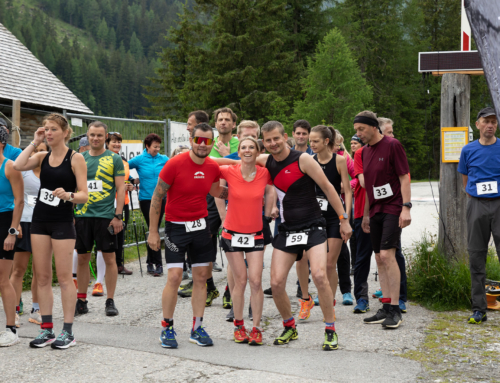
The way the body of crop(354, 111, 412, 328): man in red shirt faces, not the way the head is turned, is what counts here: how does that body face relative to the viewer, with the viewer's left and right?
facing the viewer and to the left of the viewer

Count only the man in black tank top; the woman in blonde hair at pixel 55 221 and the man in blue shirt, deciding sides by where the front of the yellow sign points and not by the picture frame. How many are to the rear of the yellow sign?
0

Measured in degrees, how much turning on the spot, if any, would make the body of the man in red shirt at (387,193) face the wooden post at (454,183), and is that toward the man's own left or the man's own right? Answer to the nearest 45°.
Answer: approximately 180°

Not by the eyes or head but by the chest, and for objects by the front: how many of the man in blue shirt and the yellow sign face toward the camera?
2

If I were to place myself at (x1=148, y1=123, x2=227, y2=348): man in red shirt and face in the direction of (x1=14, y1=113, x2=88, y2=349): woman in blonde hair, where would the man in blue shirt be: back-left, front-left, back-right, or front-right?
back-right

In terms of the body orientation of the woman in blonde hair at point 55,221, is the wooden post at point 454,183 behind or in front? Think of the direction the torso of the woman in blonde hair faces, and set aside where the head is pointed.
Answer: behind

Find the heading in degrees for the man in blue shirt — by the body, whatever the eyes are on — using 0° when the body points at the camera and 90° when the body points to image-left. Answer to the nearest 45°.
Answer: approximately 0°

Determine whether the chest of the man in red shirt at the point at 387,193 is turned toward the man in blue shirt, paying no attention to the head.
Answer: no

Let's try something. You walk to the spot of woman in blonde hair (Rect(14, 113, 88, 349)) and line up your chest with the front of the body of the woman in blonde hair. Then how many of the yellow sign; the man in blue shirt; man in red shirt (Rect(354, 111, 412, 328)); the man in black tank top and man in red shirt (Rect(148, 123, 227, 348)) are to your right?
0

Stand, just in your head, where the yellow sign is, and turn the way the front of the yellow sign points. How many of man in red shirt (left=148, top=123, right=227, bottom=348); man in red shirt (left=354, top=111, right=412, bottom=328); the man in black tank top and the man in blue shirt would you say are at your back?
0

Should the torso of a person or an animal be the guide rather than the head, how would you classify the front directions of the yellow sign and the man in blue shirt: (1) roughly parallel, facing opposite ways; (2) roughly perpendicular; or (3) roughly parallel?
roughly parallel

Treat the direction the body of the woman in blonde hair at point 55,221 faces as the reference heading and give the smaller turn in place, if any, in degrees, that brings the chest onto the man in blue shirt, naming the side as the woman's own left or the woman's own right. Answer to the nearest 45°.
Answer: approximately 135° to the woman's own left

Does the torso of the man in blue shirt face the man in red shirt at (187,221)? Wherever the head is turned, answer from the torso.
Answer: no

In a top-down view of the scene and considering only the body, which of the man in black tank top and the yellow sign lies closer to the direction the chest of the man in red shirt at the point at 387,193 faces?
the man in black tank top

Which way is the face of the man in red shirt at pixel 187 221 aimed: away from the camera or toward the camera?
toward the camera

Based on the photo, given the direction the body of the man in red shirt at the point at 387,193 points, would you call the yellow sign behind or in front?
behind

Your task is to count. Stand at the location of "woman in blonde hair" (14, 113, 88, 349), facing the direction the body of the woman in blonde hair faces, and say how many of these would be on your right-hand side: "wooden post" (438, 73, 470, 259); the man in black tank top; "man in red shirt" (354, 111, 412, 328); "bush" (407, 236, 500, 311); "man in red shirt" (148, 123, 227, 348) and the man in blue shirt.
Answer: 0
